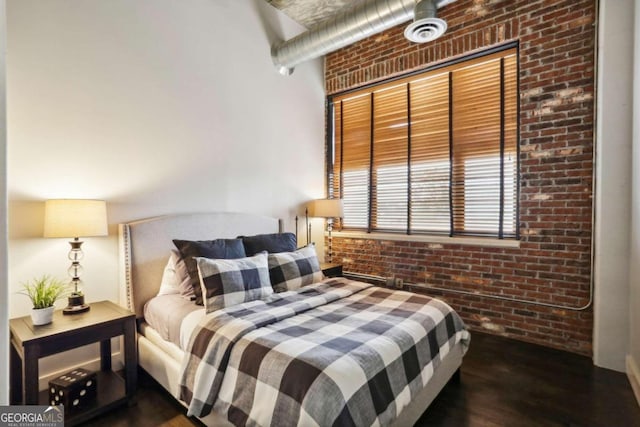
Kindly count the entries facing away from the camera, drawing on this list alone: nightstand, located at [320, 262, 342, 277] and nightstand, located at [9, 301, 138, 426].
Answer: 0

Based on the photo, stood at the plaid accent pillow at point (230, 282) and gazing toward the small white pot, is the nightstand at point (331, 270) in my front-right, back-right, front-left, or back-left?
back-right

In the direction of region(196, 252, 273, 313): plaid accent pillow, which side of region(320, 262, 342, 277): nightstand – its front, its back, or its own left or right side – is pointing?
right

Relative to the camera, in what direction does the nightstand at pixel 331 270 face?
facing the viewer and to the right of the viewer

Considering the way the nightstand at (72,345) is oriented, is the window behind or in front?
in front

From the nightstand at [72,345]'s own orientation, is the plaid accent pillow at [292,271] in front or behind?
in front

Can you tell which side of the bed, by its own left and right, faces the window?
left

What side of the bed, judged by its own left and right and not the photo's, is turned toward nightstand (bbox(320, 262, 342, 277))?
left
